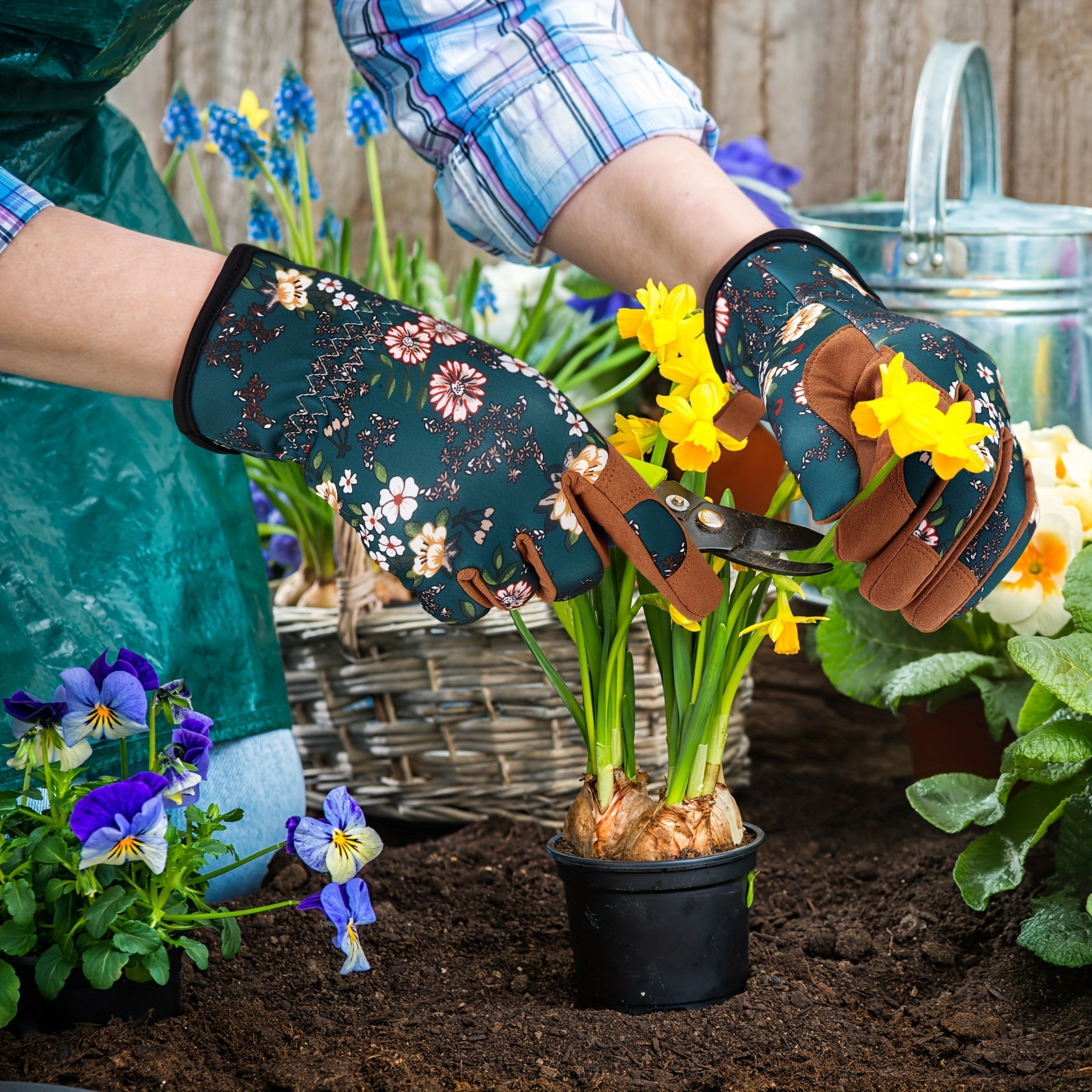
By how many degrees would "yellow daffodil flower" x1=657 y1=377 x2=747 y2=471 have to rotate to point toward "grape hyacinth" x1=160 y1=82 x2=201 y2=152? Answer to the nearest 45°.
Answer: approximately 135° to its right

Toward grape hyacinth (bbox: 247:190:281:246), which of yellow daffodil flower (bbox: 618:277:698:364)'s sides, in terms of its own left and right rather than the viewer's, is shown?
right

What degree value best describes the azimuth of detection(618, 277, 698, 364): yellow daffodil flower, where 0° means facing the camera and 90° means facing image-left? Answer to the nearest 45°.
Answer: approximately 45°

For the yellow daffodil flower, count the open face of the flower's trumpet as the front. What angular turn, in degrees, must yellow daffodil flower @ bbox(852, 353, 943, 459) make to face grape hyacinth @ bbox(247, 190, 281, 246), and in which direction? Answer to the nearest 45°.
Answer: approximately 90° to its right

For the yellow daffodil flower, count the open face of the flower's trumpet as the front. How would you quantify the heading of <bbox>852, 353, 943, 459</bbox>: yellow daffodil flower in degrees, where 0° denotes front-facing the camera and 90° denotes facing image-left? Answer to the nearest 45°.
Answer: approximately 45°
